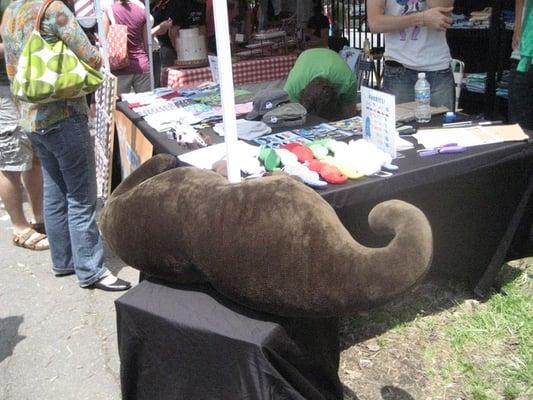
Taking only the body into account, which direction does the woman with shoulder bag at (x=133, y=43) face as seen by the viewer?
away from the camera

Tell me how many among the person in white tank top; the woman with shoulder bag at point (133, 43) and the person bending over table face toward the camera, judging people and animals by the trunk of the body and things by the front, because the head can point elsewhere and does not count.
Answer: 2

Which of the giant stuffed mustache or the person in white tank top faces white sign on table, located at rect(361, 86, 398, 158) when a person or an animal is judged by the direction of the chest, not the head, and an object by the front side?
the person in white tank top

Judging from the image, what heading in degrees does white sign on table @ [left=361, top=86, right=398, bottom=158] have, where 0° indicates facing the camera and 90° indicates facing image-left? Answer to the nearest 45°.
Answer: approximately 45°

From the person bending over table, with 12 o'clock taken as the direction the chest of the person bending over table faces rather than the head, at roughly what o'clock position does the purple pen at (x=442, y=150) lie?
The purple pen is roughly at 11 o'clock from the person bending over table.

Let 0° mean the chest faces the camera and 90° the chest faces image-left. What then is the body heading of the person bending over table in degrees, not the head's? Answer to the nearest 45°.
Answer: approximately 0°

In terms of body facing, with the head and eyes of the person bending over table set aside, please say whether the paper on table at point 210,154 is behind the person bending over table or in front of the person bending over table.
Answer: in front

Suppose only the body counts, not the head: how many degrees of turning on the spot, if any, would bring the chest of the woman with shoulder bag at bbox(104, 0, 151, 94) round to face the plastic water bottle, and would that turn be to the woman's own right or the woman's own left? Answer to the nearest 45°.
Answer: approximately 135° to the woman's own right

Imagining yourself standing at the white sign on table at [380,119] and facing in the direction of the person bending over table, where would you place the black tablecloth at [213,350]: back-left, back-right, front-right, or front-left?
back-left
